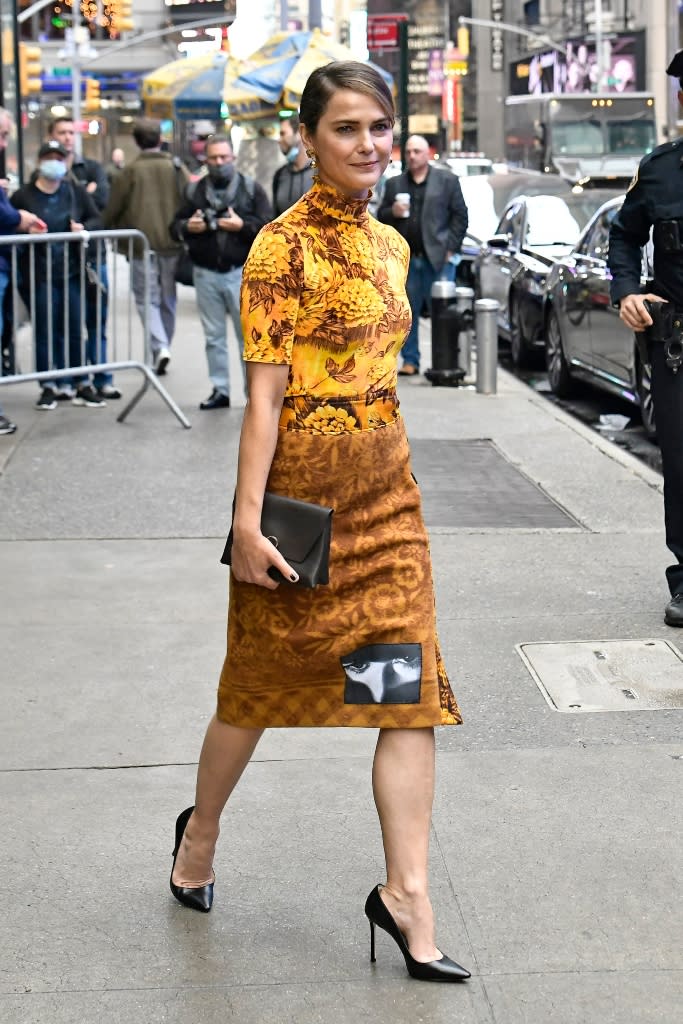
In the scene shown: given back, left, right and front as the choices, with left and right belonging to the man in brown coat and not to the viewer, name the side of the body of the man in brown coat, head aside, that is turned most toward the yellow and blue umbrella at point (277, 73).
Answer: front

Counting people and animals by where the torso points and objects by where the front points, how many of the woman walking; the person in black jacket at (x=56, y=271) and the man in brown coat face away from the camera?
1

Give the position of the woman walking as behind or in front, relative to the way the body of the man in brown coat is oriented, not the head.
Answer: behind

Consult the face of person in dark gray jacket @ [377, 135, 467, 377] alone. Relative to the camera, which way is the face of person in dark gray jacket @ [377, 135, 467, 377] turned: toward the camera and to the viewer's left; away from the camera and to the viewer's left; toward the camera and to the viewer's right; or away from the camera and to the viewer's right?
toward the camera and to the viewer's left

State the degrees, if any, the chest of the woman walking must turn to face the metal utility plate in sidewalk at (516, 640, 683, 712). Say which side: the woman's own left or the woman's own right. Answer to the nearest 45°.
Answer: approximately 135° to the woman's own left

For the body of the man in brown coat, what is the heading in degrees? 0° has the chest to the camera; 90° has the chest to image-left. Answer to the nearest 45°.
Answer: approximately 180°

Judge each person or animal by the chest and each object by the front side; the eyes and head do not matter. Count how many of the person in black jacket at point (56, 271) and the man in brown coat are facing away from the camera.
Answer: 1

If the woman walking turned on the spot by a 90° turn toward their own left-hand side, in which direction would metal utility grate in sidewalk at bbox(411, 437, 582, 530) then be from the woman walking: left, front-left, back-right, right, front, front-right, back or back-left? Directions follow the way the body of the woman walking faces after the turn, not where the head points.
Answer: front-left

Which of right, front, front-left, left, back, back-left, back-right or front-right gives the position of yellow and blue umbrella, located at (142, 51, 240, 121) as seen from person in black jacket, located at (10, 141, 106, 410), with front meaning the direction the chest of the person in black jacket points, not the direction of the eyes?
back

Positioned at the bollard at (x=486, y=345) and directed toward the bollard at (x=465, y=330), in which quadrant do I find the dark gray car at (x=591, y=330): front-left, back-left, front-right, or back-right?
back-right

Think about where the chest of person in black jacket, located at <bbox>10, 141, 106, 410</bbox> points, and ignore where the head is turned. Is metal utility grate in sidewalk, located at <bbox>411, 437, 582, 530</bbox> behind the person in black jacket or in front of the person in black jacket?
in front

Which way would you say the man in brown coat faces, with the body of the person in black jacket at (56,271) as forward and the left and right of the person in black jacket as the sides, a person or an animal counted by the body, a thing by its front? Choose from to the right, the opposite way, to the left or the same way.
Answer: the opposite way
